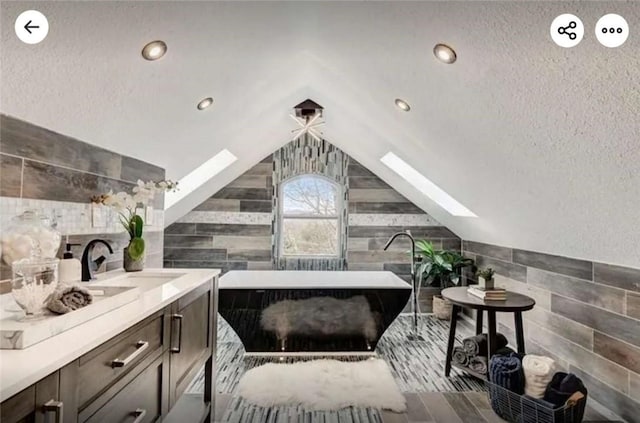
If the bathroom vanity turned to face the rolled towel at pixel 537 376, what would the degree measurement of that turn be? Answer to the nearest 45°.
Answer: approximately 45° to its left

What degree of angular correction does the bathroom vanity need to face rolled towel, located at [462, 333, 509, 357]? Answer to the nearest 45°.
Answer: approximately 45° to its left

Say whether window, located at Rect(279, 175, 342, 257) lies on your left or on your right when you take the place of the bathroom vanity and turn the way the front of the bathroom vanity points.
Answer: on your left

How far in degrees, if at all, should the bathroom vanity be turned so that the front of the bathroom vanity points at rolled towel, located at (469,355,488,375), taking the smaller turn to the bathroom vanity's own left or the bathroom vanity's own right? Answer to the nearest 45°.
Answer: approximately 45° to the bathroom vanity's own left

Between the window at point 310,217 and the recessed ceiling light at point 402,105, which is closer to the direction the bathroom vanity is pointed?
the recessed ceiling light

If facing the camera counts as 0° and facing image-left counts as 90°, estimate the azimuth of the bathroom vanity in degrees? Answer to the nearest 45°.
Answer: approximately 315°

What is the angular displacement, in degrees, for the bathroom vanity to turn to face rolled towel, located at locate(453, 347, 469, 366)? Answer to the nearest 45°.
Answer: approximately 45° to its left

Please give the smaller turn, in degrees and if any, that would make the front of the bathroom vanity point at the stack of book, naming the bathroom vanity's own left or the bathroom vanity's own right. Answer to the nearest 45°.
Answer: approximately 45° to the bathroom vanity's own left

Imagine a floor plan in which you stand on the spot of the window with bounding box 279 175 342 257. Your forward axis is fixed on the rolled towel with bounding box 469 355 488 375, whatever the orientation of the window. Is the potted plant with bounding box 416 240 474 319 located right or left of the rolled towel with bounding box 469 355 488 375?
left

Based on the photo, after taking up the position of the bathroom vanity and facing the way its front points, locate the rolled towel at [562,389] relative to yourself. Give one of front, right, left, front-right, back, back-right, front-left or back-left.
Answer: front-left
